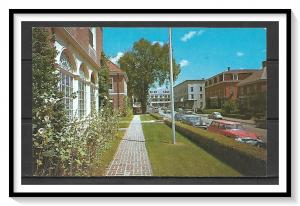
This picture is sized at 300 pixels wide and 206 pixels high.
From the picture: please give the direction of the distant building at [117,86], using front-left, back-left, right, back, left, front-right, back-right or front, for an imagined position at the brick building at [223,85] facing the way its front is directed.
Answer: front-right

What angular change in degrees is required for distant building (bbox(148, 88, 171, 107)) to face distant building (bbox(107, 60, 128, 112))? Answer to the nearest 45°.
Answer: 0° — it already faces it

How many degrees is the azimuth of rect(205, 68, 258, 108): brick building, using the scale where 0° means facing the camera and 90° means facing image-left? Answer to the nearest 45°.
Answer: approximately 45°
